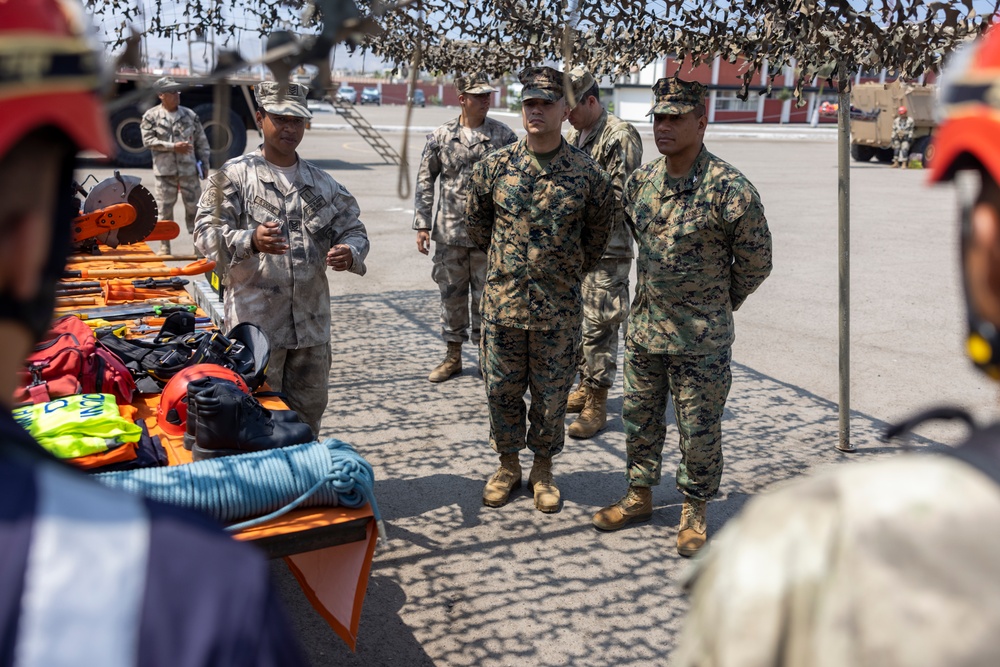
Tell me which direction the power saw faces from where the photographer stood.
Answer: facing to the right of the viewer

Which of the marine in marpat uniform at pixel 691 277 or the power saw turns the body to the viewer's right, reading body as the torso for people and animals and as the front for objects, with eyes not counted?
the power saw

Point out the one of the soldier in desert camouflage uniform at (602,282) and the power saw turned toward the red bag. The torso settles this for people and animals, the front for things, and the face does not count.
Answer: the soldier in desert camouflage uniform

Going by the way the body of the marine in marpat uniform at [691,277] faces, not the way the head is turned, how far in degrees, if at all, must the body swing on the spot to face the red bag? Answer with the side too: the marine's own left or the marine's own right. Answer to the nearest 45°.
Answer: approximately 45° to the marine's own right

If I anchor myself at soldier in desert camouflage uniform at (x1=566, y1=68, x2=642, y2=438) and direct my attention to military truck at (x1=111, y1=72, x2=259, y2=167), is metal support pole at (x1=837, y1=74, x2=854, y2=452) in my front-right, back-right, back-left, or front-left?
back-right

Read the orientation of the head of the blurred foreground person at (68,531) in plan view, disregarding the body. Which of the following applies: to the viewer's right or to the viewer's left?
to the viewer's right

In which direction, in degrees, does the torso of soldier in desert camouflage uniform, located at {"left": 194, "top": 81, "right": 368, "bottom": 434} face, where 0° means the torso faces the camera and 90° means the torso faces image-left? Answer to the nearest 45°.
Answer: approximately 315°

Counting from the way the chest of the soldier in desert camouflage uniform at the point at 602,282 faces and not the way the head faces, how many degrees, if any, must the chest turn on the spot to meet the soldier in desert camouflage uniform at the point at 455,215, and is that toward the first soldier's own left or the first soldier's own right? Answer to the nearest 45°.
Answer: approximately 90° to the first soldier's own right

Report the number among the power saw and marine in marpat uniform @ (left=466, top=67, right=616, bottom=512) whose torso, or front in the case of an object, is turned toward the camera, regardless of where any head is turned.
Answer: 1

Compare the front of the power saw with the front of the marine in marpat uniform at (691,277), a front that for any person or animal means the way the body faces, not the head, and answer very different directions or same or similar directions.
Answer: very different directions

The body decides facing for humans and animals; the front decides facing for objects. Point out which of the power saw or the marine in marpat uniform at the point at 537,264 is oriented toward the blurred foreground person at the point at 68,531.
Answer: the marine in marpat uniform
